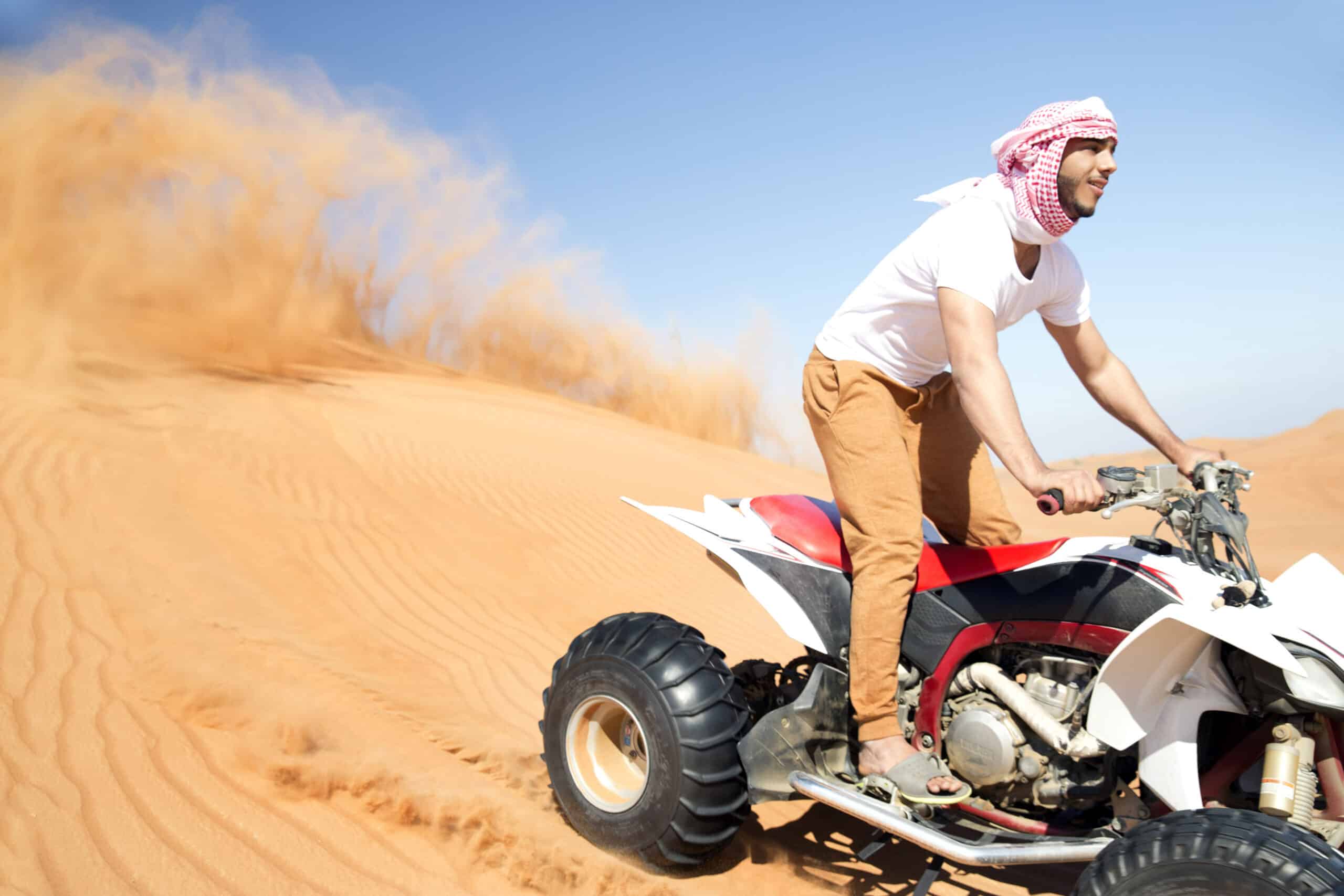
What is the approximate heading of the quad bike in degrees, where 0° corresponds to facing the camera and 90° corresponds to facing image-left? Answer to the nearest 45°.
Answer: approximately 315°
